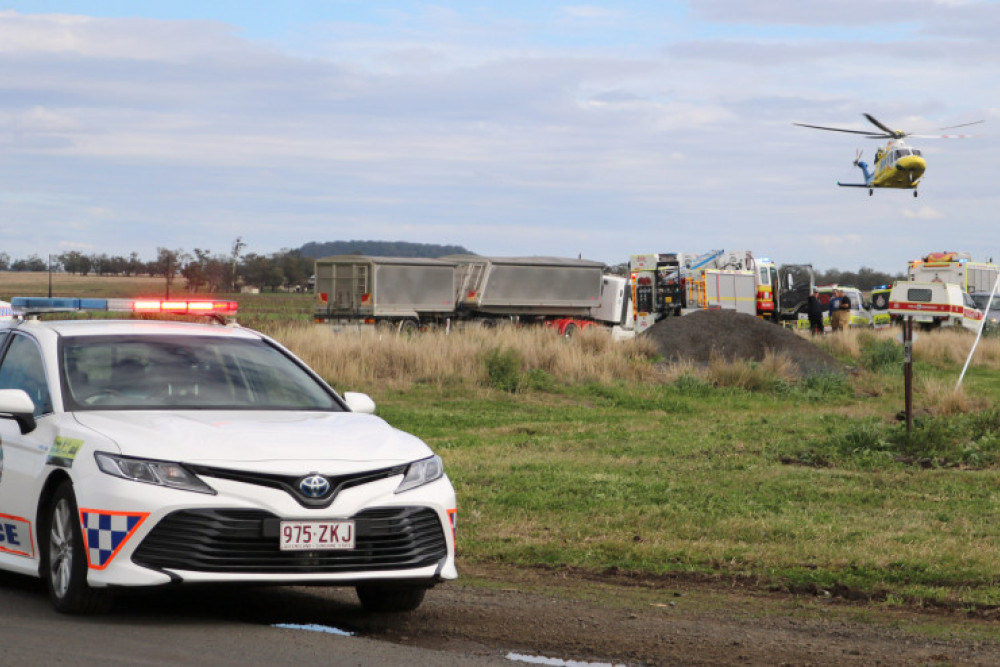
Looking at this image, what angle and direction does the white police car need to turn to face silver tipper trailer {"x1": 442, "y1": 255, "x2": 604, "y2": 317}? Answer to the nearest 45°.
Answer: approximately 135° to its left

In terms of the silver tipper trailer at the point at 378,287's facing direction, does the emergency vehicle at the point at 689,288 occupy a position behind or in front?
in front

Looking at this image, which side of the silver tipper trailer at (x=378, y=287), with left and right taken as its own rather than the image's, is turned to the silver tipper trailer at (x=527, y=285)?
front

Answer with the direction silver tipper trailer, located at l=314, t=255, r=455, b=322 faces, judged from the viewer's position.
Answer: facing away from the viewer and to the right of the viewer

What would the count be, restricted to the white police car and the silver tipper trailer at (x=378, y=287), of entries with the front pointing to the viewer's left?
0

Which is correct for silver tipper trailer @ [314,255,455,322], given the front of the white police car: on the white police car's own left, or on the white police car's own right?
on the white police car's own left

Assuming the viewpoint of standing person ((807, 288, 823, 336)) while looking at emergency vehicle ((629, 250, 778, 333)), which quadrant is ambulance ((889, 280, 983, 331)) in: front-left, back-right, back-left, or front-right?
back-right

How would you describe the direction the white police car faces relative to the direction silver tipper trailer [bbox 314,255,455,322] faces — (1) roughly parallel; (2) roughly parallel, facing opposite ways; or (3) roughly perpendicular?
roughly perpendicular

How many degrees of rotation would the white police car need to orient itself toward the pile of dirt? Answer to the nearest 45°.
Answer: approximately 90° to its left

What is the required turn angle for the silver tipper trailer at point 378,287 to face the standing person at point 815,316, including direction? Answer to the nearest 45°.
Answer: approximately 45° to its right

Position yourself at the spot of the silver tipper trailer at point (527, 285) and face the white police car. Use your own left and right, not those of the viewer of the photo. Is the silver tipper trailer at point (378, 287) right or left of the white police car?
right

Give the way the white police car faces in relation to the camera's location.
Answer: facing the viewer and to the right of the viewer

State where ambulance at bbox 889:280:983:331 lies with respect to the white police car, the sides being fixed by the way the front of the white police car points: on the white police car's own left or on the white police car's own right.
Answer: on the white police car's own left

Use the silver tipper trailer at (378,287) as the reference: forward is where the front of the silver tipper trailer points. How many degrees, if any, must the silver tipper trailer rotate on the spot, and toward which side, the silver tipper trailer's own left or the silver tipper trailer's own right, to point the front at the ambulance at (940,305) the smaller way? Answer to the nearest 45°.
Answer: approximately 45° to the silver tipper trailer's own right
